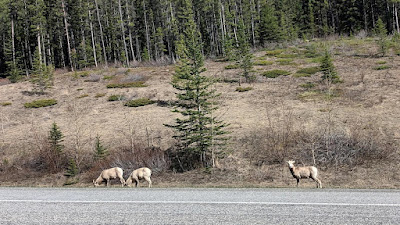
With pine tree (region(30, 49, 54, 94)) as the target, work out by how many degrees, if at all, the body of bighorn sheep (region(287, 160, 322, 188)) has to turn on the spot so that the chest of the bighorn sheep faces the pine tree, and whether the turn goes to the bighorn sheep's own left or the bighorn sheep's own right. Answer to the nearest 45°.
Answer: approximately 45° to the bighorn sheep's own right

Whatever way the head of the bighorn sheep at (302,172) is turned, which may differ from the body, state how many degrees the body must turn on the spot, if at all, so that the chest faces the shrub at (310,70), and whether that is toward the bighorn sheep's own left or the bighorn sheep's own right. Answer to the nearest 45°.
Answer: approximately 90° to the bighorn sheep's own right

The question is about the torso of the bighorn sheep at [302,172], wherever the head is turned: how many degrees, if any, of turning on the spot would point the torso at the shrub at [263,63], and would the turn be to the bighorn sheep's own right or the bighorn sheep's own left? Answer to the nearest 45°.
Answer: approximately 90° to the bighorn sheep's own right

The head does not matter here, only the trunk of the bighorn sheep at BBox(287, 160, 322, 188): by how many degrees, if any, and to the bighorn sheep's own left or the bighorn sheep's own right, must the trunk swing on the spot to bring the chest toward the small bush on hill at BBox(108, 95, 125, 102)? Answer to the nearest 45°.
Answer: approximately 45° to the bighorn sheep's own right

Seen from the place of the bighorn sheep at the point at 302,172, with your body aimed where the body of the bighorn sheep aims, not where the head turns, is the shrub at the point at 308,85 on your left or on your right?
on your right

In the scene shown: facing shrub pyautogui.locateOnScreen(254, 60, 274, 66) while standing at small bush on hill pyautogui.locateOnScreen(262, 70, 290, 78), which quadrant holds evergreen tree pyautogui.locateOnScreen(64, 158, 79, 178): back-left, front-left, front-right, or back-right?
back-left

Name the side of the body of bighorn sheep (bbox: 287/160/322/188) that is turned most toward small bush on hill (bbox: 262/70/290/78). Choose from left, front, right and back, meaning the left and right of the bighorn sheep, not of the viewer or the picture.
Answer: right

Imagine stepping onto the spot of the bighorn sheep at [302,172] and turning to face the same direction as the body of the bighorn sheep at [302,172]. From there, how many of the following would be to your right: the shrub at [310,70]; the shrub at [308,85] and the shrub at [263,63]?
3

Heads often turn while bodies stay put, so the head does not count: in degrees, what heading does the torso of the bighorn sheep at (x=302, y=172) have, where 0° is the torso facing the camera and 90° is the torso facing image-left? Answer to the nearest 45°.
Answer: approximately 90°
